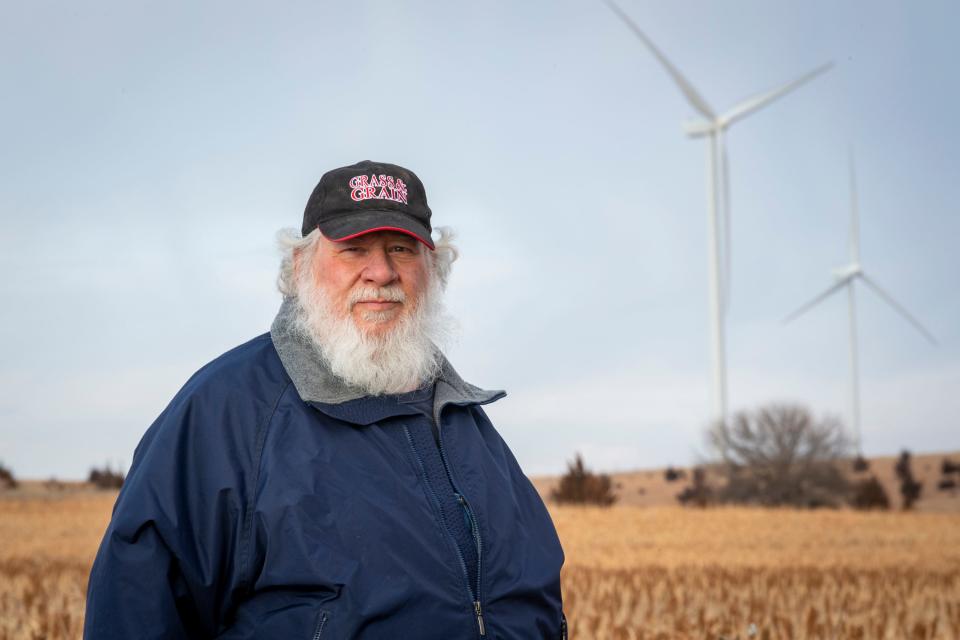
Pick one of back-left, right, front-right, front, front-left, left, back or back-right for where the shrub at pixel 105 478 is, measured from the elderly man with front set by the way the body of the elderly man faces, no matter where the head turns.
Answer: back-left

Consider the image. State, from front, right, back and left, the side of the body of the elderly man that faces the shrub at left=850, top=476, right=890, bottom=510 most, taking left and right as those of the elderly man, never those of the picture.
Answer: left

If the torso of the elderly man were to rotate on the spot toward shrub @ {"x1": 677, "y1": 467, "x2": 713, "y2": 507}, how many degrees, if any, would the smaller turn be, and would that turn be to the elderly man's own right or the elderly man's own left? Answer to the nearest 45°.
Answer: approximately 135° to the elderly man's own left

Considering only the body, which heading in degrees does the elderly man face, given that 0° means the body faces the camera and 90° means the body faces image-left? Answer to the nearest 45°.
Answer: approximately 315°

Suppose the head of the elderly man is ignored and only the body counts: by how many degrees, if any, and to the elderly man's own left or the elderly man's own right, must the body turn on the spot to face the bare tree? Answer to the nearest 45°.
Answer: approximately 90° to the elderly man's own left

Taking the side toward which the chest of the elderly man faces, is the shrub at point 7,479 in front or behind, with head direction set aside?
behind

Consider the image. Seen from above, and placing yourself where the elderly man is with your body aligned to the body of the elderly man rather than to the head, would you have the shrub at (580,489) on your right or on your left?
on your left
